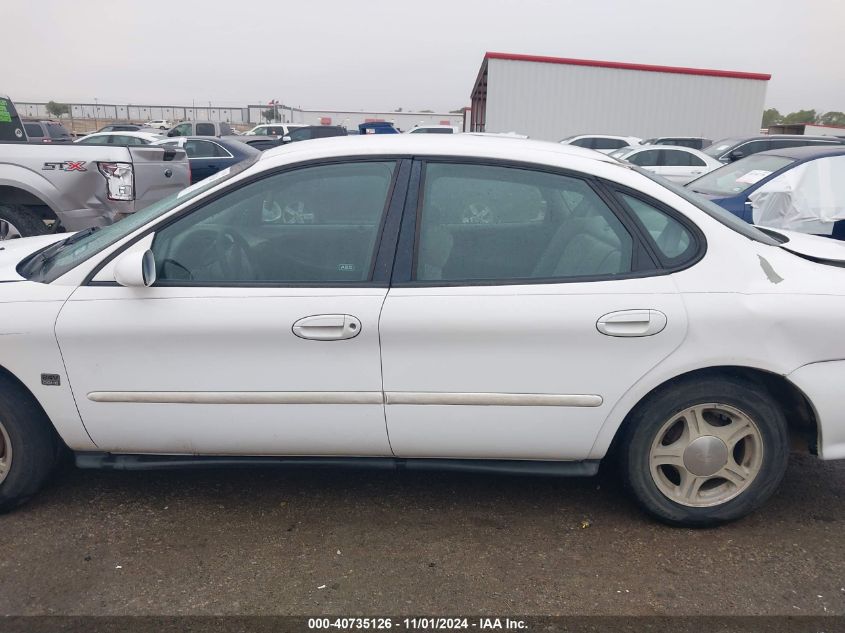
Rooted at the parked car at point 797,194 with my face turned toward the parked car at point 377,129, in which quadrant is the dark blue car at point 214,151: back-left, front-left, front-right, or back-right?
front-left

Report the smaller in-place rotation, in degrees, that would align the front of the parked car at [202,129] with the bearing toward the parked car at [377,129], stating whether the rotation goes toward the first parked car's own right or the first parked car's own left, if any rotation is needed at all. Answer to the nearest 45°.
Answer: approximately 135° to the first parked car's own left

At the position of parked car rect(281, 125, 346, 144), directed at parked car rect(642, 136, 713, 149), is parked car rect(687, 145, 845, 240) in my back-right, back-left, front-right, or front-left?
front-right

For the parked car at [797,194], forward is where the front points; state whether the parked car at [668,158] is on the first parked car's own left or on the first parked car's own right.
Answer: on the first parked car's own right

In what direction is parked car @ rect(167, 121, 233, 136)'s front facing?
to the viewer's left

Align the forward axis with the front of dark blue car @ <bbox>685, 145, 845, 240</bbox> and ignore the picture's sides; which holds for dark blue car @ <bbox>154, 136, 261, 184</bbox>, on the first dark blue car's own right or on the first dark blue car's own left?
on the first dark blue car's own right

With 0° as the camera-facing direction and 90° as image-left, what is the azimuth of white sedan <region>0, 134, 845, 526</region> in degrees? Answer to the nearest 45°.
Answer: approximately 90°

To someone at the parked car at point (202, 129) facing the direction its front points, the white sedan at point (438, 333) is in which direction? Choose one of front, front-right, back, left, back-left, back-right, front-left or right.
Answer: left

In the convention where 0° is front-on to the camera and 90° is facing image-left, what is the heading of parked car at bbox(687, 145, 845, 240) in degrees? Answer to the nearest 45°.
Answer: approximately 45°
